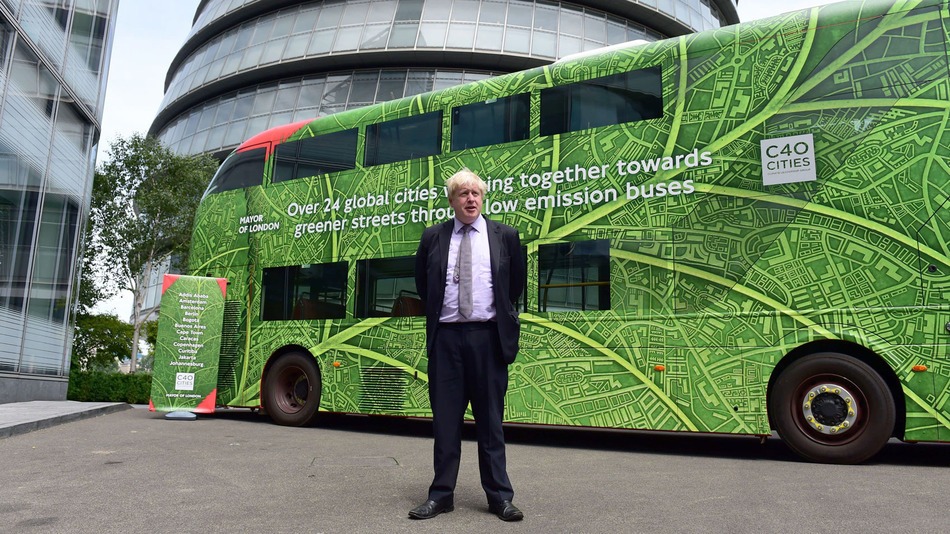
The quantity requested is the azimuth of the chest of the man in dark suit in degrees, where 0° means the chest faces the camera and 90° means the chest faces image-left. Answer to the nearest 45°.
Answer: approximately 0°

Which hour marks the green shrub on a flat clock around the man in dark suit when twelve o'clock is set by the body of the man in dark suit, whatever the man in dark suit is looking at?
The green shrub is roughly at 5 o'clock from the man in dark suit.

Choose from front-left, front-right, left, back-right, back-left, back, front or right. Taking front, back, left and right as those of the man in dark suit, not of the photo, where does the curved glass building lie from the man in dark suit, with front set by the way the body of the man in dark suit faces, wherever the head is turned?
back

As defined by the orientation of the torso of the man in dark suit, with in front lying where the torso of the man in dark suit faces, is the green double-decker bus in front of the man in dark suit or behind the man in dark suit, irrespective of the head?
behind

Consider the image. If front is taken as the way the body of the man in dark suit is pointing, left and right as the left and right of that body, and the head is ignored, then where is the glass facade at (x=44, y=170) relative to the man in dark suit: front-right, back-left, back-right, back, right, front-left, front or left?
back-right
